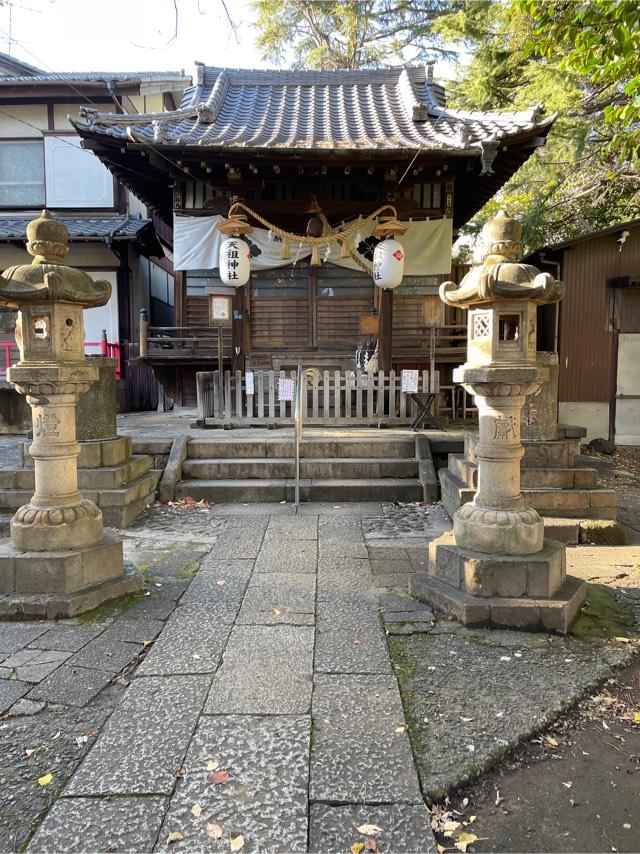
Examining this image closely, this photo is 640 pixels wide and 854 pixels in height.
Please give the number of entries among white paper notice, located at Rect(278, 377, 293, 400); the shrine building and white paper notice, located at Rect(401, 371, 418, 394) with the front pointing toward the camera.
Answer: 3

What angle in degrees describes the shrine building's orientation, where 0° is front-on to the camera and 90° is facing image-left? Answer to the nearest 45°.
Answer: approximately 0°

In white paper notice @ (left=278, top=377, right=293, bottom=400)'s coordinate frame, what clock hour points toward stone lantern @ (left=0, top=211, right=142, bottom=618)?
The stone lantern is roughly at 1 o'clock from the white paper notice.

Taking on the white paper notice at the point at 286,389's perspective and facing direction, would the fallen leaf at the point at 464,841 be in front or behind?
in front

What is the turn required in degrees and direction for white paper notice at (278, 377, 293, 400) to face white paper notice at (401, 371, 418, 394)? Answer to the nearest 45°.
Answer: approximately 135° to its left

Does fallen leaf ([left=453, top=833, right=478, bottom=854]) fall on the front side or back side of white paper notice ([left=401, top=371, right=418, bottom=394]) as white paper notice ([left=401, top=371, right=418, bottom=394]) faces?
on the front side

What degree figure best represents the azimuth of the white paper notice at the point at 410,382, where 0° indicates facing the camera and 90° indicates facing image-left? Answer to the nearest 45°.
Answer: approximately 0°

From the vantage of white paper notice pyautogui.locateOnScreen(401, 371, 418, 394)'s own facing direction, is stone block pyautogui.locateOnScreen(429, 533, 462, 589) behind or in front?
in front
